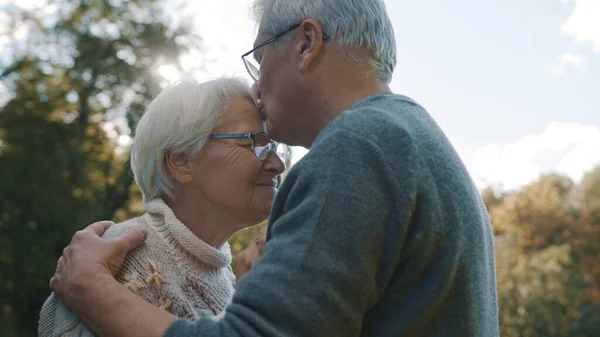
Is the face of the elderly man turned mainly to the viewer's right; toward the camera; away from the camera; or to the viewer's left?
to the viewer's left

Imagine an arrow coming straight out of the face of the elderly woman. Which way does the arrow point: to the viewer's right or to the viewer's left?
to the viewer's right

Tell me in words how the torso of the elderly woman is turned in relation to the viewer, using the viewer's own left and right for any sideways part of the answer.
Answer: facing to the right of the viewer
